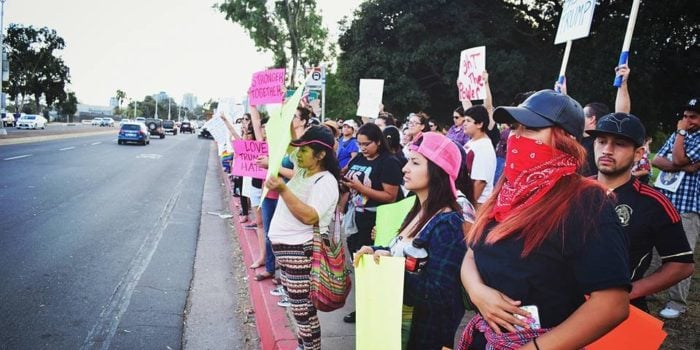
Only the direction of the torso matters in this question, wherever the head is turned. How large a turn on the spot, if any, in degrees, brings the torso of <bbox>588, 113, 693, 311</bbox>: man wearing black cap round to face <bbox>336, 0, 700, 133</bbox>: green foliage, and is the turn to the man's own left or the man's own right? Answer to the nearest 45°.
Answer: approximately 135° to the man's own right

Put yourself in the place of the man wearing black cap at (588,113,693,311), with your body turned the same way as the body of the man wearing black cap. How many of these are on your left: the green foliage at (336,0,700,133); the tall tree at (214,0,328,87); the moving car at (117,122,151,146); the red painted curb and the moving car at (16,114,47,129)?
0

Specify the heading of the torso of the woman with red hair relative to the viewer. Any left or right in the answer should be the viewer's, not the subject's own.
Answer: facing the viewer and to the left of the viewer

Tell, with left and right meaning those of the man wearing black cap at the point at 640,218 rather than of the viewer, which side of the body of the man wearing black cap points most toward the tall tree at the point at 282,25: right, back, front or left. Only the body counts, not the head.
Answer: right

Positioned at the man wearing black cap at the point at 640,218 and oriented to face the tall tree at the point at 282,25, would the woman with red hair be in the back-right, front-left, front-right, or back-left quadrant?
back-left

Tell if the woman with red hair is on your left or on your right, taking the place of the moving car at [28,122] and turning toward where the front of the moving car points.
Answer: on your left

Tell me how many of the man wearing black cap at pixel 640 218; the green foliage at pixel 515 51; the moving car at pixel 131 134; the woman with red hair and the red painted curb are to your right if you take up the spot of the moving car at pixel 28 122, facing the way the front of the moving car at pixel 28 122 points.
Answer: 0

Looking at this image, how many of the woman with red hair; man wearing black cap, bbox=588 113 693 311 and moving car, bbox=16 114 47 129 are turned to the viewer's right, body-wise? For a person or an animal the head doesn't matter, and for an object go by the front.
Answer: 0

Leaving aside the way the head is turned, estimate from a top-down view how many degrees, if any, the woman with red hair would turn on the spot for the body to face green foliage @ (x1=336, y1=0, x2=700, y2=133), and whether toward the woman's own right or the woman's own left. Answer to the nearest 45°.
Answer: approximately 135° to the woman's own right

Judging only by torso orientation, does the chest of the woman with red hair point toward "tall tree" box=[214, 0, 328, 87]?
no

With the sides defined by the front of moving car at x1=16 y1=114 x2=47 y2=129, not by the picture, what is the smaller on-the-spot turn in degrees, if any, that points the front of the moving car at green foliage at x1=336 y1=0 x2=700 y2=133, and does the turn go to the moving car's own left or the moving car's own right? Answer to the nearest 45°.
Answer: approximately 45° to the moving car's own left

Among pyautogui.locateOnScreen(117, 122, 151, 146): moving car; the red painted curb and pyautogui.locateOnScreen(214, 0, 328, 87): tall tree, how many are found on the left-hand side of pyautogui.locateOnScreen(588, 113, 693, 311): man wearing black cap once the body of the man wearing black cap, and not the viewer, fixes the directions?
0

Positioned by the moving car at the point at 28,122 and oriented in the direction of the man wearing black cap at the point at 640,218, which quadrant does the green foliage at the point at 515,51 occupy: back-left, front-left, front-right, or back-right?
front-left

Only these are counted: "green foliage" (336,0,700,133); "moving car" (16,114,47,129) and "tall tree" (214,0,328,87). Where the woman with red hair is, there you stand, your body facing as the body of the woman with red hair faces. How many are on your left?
0

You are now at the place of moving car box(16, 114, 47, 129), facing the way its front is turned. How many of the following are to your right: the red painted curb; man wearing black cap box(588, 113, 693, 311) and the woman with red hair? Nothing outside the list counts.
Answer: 0

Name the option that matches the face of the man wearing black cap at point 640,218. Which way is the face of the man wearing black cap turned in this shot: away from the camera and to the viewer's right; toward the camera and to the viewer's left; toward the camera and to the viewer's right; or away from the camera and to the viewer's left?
toward the camera and to the viewer's left

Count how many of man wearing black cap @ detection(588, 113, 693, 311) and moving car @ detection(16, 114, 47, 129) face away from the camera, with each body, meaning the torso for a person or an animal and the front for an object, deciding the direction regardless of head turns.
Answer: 0

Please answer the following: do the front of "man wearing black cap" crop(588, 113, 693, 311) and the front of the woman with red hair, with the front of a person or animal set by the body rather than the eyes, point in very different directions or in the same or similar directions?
same or similar directions

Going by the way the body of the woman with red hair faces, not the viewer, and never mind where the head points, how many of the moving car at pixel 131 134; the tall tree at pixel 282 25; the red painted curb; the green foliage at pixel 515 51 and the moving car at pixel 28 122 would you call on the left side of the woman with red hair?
0

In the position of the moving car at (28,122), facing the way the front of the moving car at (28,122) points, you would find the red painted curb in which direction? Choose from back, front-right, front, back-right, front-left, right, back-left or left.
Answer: front-left
